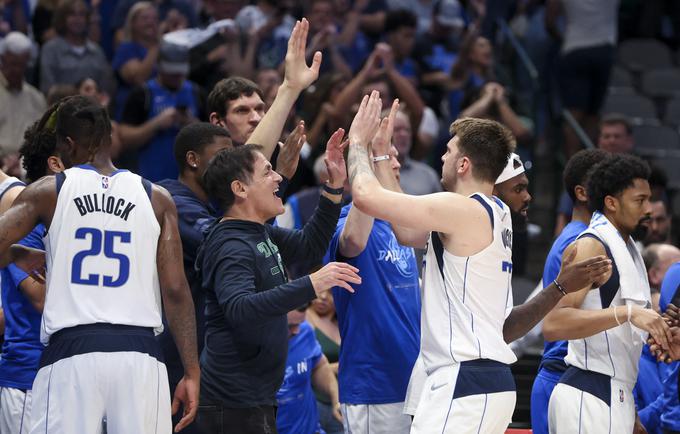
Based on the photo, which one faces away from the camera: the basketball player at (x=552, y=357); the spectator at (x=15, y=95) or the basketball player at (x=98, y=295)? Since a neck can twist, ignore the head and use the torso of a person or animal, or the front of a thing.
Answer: the basketball player at (x=98, y=295)

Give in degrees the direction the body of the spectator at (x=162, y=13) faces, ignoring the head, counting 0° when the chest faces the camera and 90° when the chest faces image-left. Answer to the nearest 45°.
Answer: approximately 0°

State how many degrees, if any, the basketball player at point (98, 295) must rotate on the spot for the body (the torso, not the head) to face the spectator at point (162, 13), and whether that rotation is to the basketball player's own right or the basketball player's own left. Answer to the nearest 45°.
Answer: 0° — they already face them

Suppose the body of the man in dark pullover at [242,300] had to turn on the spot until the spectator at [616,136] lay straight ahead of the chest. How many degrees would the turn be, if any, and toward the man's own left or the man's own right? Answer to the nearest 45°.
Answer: approximately 45° to the man's own left

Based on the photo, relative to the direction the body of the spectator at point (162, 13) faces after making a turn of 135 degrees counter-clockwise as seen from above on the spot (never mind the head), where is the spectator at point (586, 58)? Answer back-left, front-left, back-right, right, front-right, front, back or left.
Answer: front-right

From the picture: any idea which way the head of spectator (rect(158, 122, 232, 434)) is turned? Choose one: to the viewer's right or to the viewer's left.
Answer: to the viewer's right

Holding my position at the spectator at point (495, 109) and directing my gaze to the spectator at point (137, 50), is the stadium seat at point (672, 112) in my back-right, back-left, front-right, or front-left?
back-right

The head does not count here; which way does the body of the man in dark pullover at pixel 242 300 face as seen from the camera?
to the viewer's right

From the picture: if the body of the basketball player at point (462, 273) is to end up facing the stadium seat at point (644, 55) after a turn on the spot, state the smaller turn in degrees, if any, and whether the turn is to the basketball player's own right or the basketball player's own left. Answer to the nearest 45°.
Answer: approximately 90° to the basketball player's own right

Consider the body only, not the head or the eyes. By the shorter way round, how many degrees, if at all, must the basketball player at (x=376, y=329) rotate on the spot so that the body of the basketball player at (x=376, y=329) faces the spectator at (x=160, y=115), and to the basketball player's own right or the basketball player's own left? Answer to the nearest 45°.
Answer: approximately 180°

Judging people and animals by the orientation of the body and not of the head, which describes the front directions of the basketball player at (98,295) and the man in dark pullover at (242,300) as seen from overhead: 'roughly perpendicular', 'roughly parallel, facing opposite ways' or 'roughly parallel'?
roughly perpendicular

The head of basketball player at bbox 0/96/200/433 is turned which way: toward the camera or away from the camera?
away from the camera
